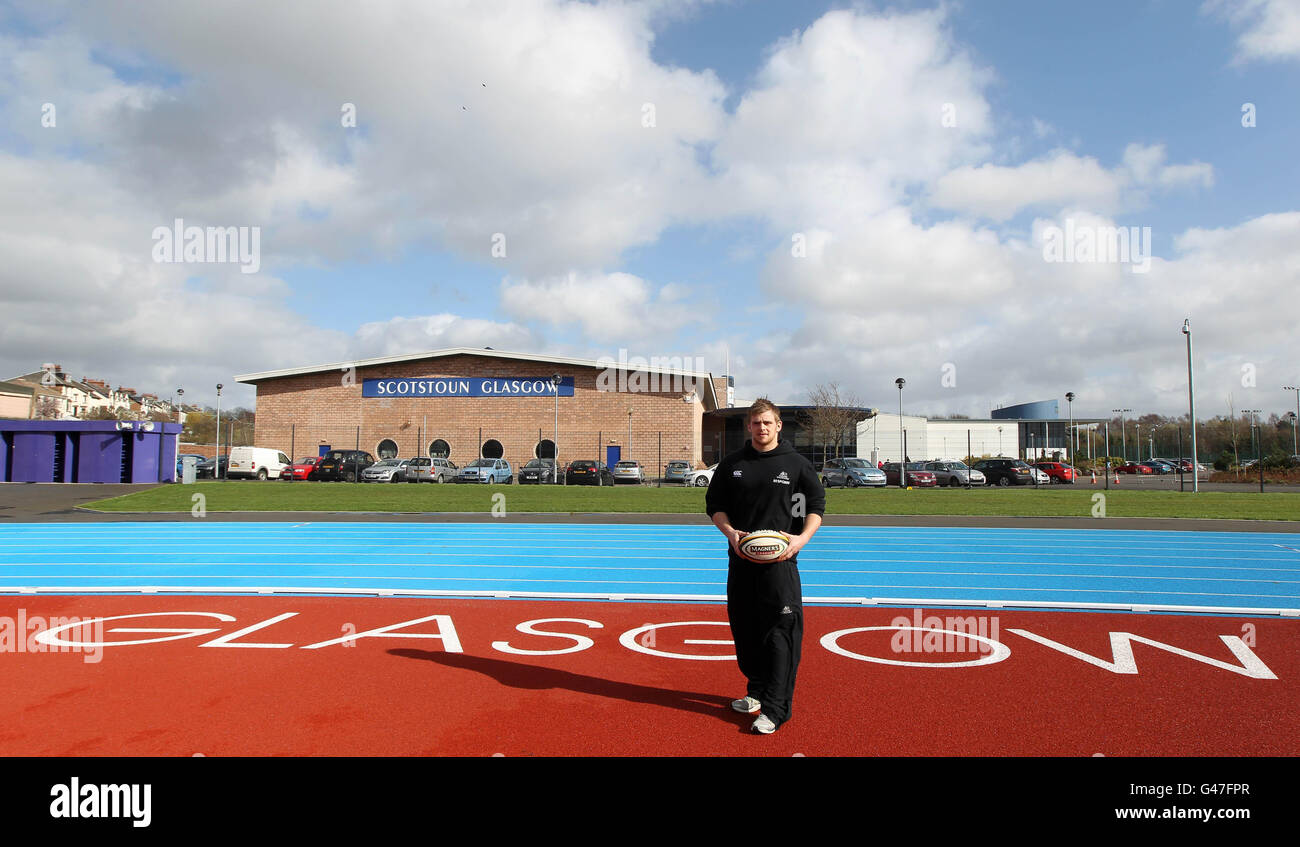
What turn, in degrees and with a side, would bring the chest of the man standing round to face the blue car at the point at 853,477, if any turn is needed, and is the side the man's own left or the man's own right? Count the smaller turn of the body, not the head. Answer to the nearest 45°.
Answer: approximately 180°

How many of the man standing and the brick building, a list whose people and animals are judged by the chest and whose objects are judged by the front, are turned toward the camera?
2

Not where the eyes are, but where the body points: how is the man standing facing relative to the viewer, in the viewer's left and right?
facing the viewer

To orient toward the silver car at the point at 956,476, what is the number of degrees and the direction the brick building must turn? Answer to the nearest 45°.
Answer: approximately 45° to its left

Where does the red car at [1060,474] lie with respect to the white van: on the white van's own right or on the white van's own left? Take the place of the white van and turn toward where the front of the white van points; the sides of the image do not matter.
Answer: on the white van's own right

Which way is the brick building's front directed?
toward the camera

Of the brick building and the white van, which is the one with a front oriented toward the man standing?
the brick building

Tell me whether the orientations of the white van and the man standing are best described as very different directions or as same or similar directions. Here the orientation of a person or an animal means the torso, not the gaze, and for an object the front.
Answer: very different directions

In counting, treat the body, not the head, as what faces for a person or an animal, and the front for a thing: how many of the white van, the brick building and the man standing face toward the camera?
2

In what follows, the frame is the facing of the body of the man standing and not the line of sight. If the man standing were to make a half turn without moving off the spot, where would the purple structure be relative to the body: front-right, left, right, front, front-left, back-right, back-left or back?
front-left

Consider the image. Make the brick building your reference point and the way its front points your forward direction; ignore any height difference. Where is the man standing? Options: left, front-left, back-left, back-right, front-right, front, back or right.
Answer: front
